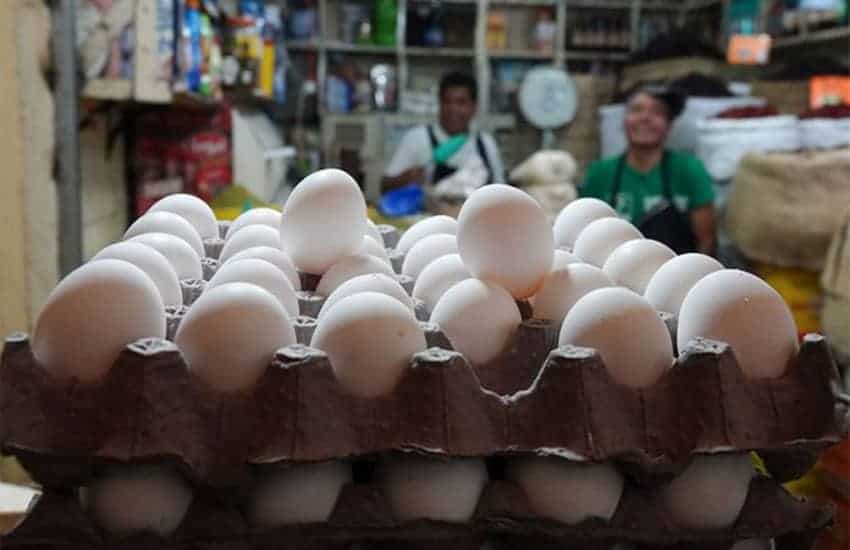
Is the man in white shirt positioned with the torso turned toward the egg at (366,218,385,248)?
yes

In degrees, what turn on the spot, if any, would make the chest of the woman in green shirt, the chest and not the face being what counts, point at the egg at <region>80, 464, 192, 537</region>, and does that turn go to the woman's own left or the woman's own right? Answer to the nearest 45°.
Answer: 0° — they already face it

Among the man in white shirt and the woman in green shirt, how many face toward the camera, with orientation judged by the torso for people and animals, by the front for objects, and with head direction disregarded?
2

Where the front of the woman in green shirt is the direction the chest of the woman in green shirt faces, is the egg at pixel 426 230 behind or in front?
in front

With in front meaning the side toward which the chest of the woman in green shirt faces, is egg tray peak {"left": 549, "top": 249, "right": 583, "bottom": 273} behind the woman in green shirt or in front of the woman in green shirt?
in front

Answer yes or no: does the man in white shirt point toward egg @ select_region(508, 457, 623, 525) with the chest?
yes

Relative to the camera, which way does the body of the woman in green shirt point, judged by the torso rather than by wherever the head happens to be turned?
toward the camera

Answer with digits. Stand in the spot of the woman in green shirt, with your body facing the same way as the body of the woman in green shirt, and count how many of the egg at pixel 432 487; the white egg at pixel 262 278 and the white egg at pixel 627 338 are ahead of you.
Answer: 3

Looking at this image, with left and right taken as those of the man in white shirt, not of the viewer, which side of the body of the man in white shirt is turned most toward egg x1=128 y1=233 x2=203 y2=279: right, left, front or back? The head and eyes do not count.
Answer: front

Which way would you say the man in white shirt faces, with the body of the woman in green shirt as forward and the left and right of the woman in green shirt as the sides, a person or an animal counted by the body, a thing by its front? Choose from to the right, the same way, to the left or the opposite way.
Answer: the same way

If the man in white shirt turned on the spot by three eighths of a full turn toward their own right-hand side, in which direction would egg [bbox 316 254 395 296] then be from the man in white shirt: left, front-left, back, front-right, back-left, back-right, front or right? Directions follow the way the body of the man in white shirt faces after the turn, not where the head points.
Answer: back-left

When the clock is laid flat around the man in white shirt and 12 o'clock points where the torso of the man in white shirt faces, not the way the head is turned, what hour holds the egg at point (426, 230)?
The egg is roughly at 12 o'clock from the man in white shirt.

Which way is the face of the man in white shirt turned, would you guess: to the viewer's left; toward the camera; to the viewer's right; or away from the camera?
toward the camera

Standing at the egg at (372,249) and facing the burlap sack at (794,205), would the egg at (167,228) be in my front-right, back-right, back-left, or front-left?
back-left

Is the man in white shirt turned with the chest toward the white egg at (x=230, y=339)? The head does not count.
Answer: yes

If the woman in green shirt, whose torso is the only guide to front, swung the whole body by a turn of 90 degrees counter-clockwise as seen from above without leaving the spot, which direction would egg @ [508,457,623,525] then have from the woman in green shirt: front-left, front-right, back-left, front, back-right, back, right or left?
right

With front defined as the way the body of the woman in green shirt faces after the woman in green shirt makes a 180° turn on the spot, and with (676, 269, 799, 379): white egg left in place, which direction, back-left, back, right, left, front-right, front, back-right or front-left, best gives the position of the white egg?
back

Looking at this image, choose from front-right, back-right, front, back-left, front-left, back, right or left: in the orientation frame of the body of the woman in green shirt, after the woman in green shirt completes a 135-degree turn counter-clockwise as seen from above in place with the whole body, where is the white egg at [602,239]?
back-right

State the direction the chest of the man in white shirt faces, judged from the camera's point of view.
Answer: toward the camera
